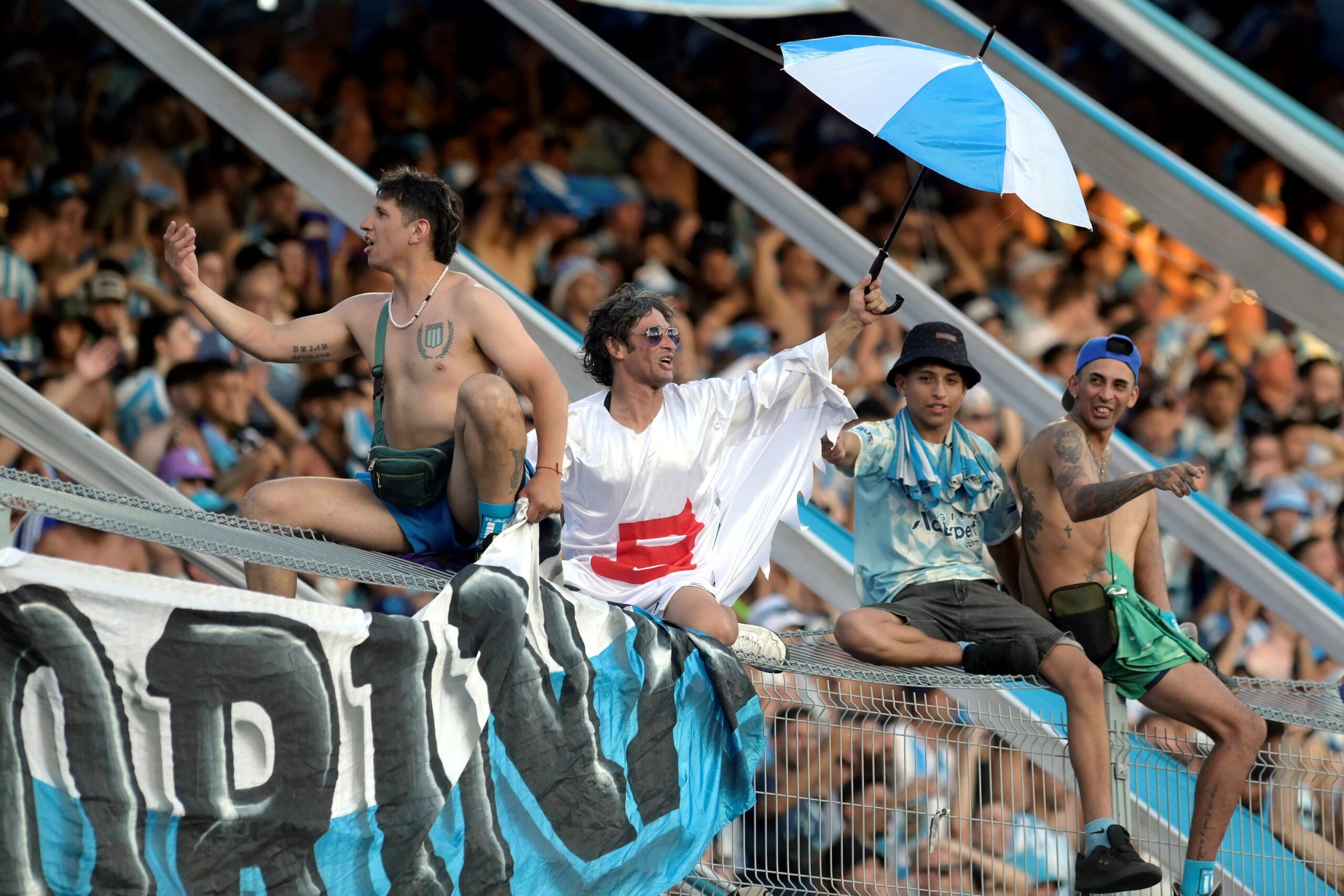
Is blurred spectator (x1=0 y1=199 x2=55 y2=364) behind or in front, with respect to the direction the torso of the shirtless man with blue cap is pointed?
behind

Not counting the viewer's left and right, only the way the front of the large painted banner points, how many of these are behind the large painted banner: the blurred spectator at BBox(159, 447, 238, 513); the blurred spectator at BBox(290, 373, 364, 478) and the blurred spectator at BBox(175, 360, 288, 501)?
3

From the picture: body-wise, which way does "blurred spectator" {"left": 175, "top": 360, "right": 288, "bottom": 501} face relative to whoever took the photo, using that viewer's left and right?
facing the viewer and to the right of the viewer

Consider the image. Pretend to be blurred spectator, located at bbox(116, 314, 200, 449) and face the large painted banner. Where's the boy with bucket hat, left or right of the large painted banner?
left

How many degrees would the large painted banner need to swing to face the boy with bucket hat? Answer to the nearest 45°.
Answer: approximately 135° to its left

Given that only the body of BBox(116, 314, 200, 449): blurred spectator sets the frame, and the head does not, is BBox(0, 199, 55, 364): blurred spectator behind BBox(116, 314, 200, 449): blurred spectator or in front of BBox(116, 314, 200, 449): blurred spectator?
behind

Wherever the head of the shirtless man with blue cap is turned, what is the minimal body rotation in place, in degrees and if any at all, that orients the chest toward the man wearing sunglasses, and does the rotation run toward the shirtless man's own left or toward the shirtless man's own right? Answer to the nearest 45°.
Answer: approximately 135° to the shirtless man's own right

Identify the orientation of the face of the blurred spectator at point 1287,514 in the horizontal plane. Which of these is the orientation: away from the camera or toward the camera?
toward the camera

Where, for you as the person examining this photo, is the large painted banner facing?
facing the viewer

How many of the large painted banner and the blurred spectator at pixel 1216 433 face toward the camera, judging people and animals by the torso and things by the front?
2

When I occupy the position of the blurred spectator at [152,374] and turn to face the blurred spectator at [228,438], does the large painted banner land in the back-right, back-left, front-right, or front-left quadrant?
front-right
